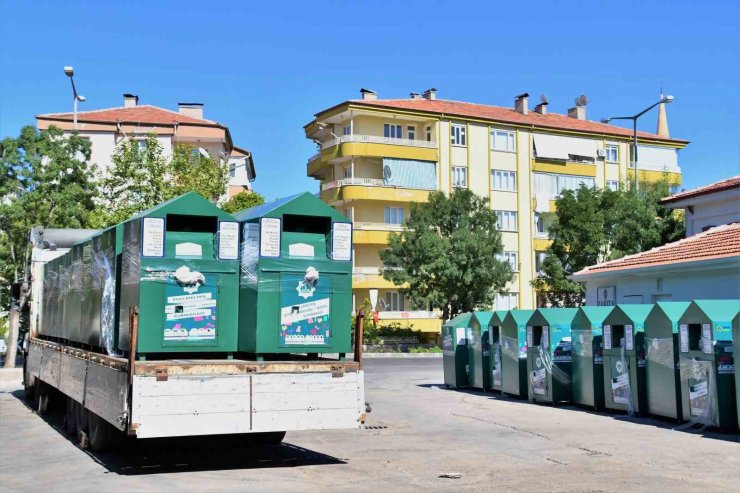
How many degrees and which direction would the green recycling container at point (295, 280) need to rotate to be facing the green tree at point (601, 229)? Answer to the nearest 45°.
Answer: approximately 135° to its left

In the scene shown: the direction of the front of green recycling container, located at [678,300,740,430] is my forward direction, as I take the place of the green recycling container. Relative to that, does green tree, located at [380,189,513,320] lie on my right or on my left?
on my right

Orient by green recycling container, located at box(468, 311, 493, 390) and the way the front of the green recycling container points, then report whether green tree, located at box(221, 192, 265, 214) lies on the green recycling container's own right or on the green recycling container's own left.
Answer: on the green recycling container's own right

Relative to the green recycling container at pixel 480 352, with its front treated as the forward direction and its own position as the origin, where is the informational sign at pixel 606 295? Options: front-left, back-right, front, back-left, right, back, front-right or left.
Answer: back

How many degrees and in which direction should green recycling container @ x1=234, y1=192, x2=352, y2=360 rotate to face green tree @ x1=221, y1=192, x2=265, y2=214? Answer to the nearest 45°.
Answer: approximately 180°

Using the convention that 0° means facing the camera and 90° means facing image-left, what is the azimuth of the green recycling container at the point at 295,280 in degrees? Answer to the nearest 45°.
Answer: approximately 0°

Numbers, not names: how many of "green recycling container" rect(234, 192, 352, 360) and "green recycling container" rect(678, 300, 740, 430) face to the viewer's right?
0

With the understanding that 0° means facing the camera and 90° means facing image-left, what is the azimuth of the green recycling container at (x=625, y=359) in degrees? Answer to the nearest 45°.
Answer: approximately 45°

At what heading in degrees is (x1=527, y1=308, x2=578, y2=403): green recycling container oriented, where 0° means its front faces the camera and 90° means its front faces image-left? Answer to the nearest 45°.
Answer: approximately 45°

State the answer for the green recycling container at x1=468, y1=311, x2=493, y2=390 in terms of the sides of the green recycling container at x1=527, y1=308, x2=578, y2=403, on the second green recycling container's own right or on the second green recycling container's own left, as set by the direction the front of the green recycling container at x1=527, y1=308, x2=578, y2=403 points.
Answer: on the second green recycling container's own right

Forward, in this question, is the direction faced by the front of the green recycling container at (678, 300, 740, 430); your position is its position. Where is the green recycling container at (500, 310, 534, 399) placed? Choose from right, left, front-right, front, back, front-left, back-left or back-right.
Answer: right
